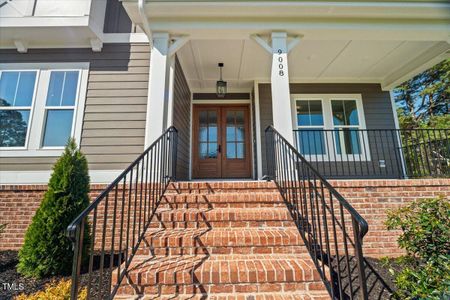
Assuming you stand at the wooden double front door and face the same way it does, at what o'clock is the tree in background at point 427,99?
The tree in background is roughly at 8 o'clock from the wooden double front door.

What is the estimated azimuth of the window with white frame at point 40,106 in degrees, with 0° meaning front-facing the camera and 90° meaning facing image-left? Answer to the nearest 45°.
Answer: approximately 0°

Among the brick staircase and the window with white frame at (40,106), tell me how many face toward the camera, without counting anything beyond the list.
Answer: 2

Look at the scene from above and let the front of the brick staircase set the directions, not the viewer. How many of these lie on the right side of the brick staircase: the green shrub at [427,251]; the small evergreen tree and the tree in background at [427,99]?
1

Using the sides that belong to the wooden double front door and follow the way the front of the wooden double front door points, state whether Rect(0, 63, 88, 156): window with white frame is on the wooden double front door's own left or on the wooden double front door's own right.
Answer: on the wooden double front door's own right

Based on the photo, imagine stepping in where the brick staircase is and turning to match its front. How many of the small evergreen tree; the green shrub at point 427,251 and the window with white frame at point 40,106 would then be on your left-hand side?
1

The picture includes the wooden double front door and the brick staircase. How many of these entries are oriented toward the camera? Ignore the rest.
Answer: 2

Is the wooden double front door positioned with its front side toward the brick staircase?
yes

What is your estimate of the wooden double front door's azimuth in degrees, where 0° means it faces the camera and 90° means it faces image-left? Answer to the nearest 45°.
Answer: approximately 0°

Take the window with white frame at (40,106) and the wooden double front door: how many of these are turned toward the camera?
2
